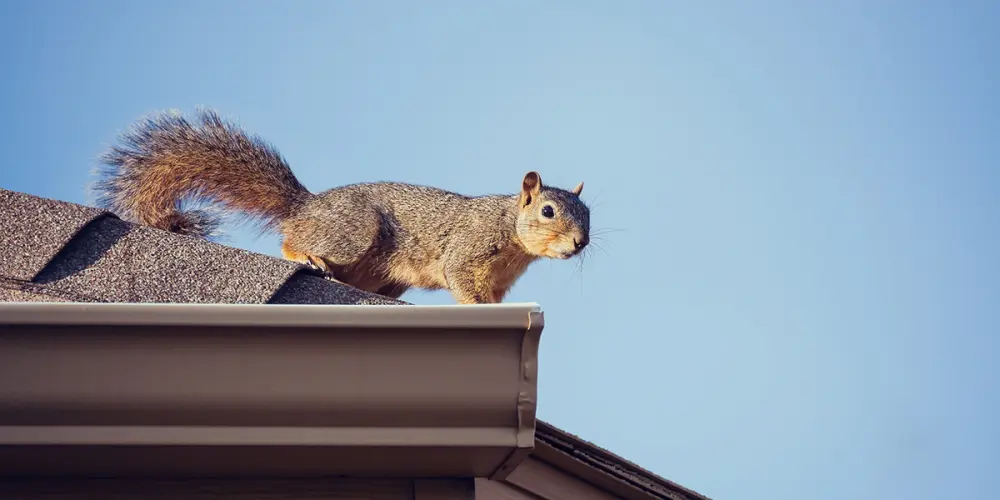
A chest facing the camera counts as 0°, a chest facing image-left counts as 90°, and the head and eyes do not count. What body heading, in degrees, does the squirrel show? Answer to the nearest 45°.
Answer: approximately 270°
